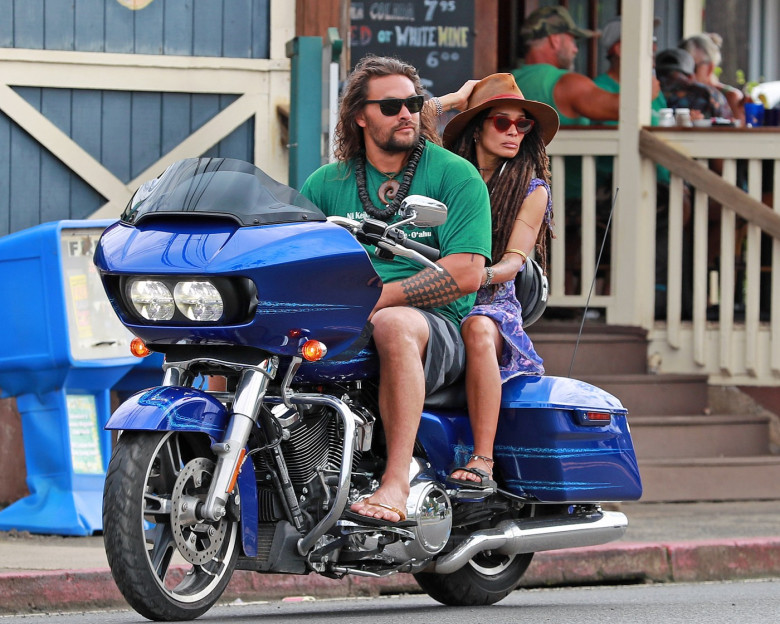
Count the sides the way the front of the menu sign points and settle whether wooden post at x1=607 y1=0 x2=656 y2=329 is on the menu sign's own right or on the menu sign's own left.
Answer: on the menu sign's own left

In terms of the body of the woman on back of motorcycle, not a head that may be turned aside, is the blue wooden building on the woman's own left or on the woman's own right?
on the woman's own right

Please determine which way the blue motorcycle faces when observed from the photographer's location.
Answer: facing the viewer and to the left of the viewer

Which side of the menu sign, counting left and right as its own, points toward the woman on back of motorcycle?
front

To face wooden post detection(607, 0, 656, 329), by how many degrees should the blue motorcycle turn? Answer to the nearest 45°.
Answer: approximately 135° to its right

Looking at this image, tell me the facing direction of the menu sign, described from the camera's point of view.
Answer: facing the viewer

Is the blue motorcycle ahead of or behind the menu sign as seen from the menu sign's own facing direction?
ahead

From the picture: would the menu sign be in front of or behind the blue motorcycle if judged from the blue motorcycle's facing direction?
behind

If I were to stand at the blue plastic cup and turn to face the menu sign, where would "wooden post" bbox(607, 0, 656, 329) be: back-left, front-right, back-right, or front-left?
front-left
